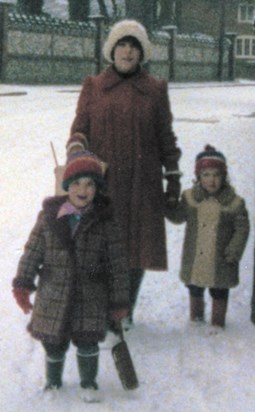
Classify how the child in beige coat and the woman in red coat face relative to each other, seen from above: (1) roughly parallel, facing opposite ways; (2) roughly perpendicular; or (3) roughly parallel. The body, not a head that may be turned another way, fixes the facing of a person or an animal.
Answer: roughly parallel

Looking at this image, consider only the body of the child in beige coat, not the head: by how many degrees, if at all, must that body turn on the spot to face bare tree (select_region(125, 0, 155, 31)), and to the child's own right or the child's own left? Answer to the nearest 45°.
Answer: approximately 180°

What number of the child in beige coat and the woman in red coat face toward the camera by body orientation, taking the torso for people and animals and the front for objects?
2

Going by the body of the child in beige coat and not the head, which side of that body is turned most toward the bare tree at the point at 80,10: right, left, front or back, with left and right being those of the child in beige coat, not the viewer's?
back

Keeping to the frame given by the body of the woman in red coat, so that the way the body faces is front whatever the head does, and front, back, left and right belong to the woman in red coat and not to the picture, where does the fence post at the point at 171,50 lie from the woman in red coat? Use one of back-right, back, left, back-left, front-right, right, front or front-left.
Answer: back

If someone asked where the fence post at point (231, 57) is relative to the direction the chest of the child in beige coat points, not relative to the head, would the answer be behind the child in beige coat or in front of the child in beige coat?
behind

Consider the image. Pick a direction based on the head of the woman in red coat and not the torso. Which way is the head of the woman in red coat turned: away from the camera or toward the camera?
toward the camera

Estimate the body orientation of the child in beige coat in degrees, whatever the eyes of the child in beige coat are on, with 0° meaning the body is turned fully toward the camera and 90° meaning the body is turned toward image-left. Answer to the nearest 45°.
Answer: approximately 0°

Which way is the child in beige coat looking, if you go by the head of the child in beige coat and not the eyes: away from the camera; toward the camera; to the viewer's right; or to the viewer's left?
toward the camera

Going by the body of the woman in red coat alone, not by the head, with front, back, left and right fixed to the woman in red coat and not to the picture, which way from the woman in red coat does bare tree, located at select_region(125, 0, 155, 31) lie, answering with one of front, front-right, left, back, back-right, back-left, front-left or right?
back

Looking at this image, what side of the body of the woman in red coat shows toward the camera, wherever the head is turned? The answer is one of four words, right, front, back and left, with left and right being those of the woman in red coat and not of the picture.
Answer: front

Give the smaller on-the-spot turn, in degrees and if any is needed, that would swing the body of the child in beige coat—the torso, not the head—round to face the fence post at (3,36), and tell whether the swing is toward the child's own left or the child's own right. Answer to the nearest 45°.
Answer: approximately 180°
